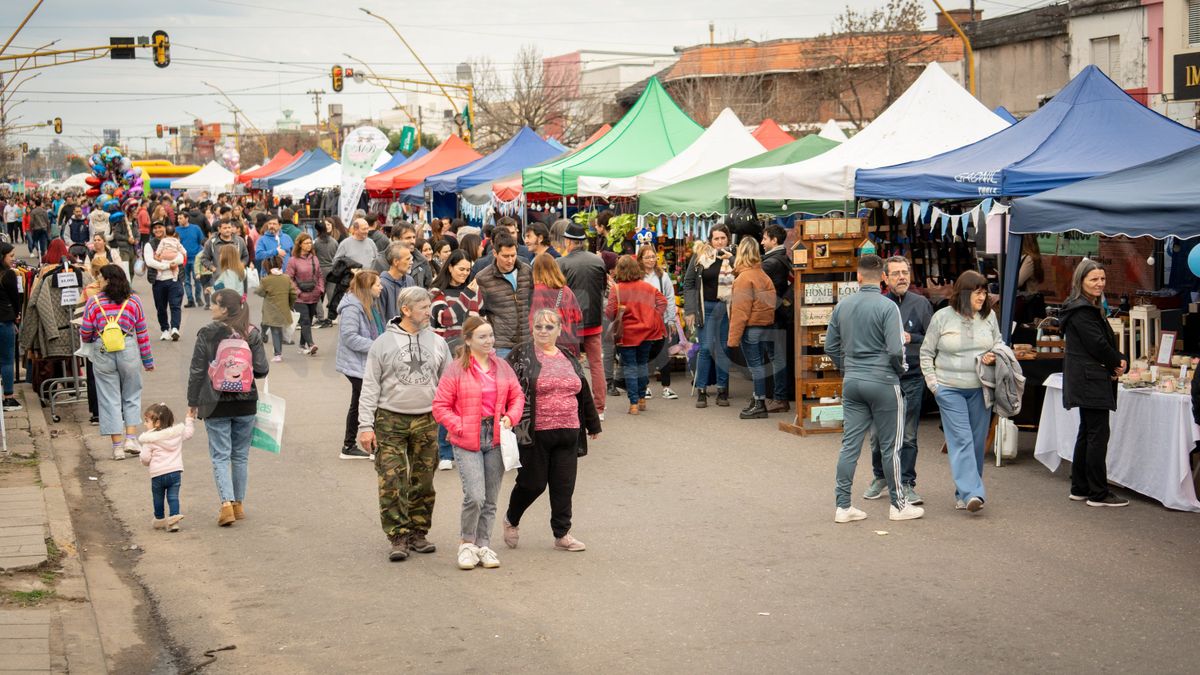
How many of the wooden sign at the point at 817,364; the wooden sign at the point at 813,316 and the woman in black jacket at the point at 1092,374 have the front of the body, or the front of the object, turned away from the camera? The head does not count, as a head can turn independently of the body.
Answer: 0

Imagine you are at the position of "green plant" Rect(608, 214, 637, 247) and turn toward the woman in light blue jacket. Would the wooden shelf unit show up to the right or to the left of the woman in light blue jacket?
left

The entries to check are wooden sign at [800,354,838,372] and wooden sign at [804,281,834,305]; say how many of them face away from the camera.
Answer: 0

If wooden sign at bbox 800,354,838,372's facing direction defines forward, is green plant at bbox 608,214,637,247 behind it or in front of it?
behind

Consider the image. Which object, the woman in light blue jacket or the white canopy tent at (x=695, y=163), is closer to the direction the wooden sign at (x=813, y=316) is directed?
the woman in light blue jacket

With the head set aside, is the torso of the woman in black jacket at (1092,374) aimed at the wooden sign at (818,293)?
no

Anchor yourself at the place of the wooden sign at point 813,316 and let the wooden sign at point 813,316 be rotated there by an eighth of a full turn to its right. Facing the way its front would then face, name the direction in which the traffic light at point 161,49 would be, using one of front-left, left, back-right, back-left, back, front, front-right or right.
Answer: right

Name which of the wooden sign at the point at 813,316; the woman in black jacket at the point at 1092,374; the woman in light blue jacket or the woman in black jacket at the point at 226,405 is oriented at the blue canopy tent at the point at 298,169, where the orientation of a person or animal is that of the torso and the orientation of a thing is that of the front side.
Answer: the woman in black jacket at the point at 226,405

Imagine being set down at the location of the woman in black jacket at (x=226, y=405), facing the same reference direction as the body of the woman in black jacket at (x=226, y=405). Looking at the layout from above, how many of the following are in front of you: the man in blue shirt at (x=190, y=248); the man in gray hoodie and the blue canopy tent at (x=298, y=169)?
2

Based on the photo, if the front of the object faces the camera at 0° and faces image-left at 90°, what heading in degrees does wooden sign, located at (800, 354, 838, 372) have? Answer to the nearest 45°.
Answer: approximately 0°

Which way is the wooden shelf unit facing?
toward the camera

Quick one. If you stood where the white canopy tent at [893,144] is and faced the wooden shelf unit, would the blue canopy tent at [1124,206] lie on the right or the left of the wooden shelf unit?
left

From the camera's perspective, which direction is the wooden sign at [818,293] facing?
toward the camera

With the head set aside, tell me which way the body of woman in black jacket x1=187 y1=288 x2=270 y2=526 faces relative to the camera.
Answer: away from the camera
